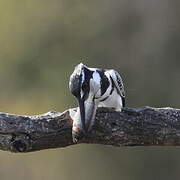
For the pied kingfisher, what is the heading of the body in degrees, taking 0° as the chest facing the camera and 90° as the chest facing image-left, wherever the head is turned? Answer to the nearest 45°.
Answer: approximately 45°
